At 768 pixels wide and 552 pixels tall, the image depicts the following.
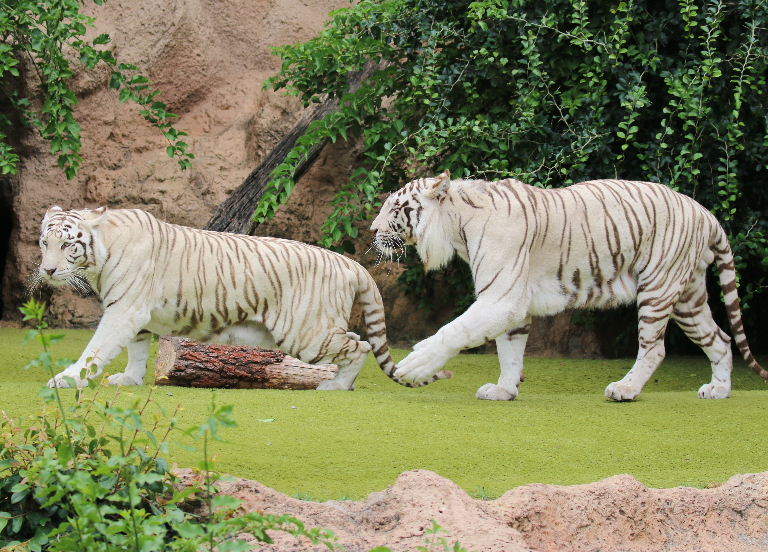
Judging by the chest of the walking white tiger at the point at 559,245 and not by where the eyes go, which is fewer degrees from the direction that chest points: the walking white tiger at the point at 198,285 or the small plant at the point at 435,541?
the walking white tiger

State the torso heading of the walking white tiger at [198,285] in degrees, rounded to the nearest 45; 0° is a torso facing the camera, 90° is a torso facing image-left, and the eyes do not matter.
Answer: approximately 90°

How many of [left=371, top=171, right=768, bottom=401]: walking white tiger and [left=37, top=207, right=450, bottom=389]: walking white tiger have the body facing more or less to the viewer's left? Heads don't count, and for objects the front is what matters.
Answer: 2

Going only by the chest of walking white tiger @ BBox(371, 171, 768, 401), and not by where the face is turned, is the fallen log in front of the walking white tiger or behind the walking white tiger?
in front

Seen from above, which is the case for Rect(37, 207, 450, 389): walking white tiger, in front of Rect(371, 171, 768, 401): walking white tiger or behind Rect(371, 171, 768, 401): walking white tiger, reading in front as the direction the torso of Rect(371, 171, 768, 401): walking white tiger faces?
in front

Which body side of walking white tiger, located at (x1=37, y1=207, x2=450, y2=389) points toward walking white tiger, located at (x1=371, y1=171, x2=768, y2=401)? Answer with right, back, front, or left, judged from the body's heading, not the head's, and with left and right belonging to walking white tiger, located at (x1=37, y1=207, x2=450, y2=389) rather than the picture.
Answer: back

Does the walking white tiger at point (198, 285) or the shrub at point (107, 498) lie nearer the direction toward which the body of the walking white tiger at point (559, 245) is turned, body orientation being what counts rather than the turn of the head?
the walking white tiger

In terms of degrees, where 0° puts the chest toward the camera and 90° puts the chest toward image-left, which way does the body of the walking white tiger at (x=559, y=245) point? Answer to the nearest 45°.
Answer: approximately 90°
